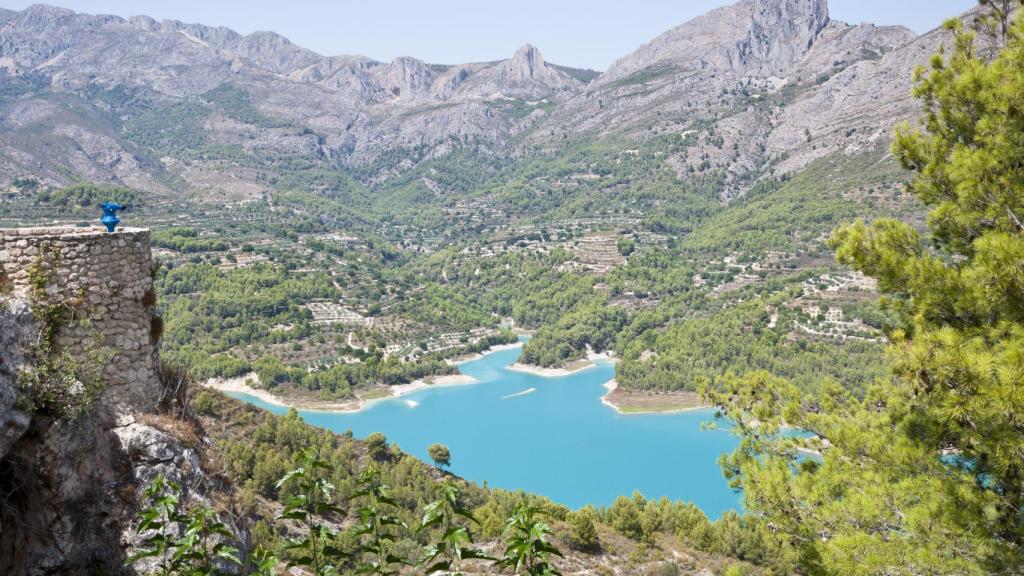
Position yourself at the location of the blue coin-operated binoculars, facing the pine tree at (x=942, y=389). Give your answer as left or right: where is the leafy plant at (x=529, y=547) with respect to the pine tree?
right

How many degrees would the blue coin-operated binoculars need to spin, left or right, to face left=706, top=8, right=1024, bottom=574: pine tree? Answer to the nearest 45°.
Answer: approximately 45° to its right

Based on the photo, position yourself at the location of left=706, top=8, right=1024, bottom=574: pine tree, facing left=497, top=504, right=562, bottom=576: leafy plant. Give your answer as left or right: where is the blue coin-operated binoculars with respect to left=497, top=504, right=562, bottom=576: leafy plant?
right

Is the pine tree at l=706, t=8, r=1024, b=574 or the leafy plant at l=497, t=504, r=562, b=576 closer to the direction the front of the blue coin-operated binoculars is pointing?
the pine tree

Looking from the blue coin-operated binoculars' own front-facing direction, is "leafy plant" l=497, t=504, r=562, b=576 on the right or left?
on its right
